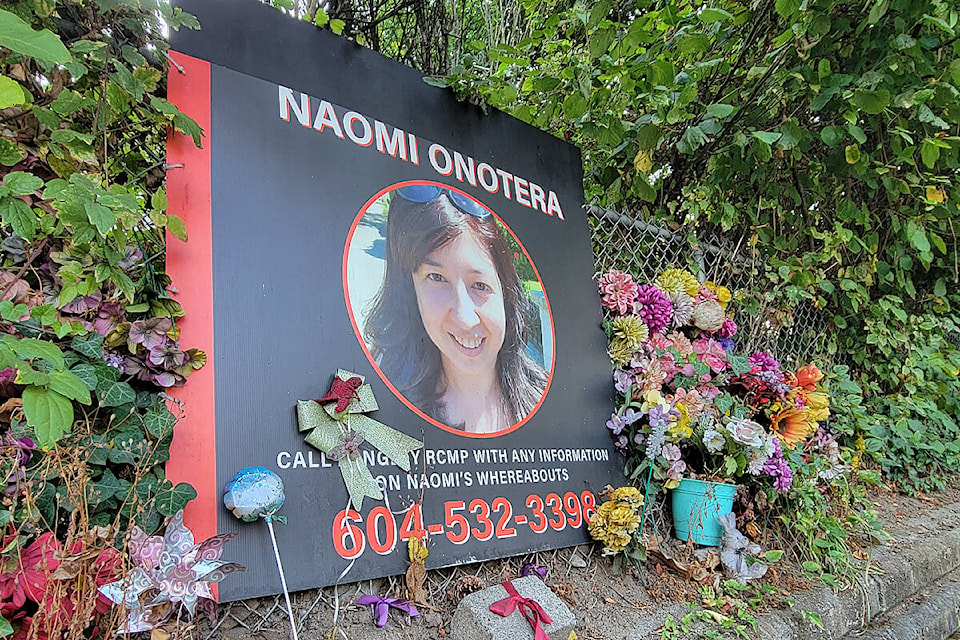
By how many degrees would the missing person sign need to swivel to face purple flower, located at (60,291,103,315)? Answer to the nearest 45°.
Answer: approximately 90° to its right

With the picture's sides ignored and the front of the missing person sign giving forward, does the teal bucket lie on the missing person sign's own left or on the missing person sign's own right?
on the missing person sign's own left

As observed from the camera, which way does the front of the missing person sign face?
facing the viewer and to the right of the viewer

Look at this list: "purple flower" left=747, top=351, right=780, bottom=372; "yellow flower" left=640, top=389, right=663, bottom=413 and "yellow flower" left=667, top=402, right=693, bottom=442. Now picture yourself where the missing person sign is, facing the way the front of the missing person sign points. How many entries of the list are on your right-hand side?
0

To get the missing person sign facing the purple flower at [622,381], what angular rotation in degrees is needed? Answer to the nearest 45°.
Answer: approximately 90° to its left

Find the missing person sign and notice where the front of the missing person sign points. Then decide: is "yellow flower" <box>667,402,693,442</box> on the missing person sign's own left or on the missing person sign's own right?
on the missing person sign's own left

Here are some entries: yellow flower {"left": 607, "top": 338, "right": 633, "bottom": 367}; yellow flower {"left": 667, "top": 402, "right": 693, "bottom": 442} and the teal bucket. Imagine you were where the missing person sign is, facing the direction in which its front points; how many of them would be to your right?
0

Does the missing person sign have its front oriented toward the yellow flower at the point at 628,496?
no

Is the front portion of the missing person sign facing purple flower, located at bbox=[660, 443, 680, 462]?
no

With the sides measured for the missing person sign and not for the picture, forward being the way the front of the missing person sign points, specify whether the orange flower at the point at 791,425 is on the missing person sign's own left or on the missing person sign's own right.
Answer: on the missing person sign's own left

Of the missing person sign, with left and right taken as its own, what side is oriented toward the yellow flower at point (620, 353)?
left

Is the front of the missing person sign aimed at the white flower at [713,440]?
no
